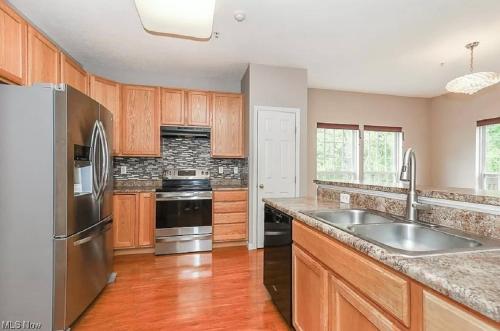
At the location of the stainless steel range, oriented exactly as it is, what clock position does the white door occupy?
The white door is roughly at 9 o'clock from the stainless steel range.

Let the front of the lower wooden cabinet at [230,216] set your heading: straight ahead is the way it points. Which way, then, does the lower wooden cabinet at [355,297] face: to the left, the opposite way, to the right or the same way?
to the right

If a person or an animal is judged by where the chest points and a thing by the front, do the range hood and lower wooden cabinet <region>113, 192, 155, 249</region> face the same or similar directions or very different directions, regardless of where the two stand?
same or similar directions

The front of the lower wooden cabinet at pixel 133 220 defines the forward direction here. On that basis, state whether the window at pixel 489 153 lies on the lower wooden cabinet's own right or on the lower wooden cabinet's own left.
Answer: on the lower wooden cabinet's own left

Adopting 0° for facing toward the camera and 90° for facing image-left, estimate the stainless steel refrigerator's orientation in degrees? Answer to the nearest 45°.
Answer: approximately 315°

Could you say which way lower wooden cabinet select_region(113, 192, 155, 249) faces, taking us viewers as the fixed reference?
facing the viewer

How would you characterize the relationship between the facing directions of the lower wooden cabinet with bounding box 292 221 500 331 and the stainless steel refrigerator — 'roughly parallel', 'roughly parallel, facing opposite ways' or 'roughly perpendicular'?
roughly parallel, facing opposite ways

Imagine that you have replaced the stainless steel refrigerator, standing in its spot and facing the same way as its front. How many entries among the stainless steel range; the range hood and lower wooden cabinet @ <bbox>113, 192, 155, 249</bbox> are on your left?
3

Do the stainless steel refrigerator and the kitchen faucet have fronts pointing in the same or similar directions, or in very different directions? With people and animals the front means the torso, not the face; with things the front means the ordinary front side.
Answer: very different directions

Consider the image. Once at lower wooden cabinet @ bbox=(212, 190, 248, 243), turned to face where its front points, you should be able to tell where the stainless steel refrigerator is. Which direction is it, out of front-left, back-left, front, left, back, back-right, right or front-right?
front-right

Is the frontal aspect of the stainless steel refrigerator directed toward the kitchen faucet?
yes

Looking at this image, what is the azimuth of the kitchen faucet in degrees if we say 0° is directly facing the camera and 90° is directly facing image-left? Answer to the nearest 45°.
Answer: approximately 45°

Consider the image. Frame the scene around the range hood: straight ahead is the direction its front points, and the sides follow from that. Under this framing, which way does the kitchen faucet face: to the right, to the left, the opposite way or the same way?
to the right

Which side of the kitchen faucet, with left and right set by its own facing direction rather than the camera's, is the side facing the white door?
right

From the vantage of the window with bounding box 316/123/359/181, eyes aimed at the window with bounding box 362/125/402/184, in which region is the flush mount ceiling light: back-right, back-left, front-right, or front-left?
back-right

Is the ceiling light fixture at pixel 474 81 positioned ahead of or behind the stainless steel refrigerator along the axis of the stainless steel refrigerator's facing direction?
ahead

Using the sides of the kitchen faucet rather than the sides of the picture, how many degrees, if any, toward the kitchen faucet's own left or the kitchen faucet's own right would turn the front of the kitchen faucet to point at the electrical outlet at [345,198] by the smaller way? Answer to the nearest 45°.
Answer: approximately 90° to the kitchen faucet's own right

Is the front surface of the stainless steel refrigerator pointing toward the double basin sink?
yes

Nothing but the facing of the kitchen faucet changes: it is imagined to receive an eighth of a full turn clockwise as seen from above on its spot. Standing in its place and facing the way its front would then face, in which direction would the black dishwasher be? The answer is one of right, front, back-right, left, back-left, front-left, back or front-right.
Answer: front
